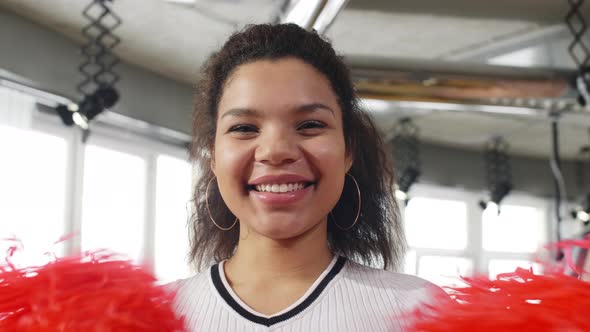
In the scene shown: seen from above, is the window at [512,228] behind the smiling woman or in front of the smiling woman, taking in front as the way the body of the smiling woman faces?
behind

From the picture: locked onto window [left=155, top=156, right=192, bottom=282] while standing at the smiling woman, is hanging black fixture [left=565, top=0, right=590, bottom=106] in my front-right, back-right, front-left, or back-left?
front-right

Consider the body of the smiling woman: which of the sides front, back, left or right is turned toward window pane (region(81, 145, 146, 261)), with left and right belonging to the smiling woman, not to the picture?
back

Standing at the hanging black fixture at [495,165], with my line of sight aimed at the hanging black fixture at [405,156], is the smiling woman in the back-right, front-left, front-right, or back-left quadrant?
front-left

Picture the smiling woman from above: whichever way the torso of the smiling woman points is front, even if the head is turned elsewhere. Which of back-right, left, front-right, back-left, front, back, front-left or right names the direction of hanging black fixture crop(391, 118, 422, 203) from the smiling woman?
back

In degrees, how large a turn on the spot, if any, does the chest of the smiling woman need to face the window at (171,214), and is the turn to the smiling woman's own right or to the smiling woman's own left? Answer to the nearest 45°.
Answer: approximately 180°

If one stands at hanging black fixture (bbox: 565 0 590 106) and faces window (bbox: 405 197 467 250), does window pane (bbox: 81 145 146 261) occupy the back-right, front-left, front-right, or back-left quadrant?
front-left

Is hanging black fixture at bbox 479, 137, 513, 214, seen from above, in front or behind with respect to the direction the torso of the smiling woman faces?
behind

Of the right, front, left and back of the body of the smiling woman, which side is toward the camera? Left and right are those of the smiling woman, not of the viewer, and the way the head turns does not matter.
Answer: front

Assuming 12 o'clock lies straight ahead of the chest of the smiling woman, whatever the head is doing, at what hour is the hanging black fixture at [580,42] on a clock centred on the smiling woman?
The hanging black fixture is roughly at 7 o'clock from the smiling woman.
